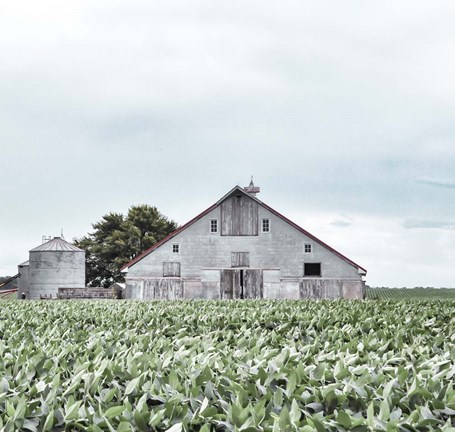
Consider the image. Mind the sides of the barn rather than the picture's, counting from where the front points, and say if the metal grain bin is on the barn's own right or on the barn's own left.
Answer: on the barn's own right

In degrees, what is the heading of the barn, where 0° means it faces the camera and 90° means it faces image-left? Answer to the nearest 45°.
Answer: approximately 0°
